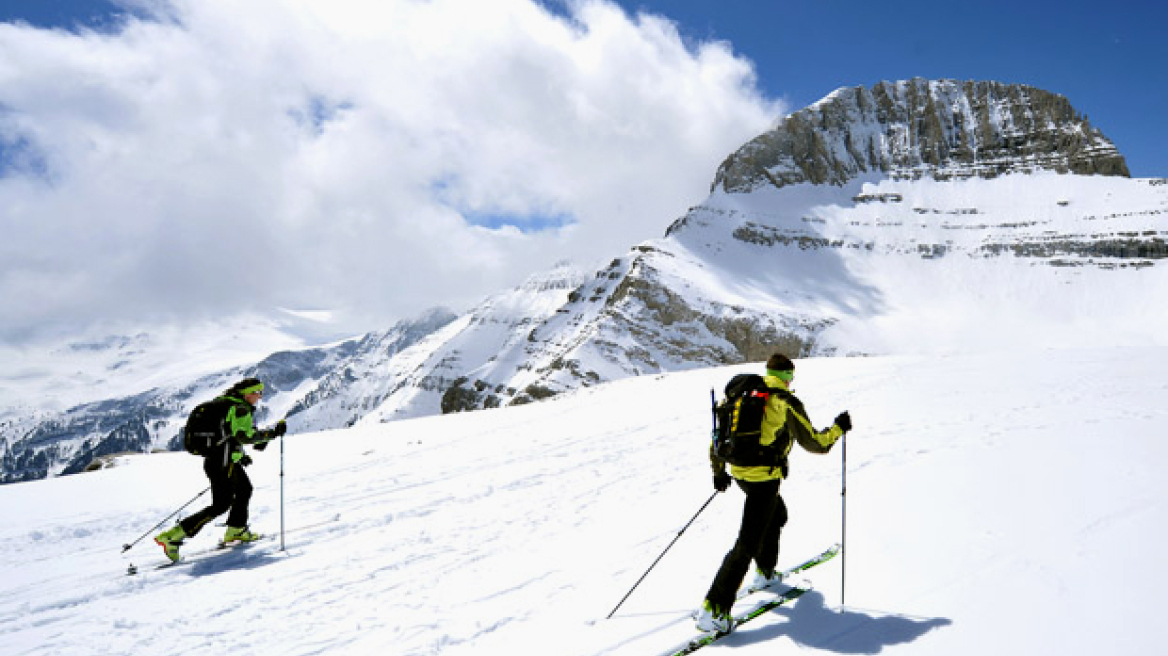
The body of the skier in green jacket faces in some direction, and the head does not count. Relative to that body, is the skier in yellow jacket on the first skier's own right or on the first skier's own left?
on the first skier's own right

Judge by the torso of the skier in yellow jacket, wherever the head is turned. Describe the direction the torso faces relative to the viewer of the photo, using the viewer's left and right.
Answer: facing away from the viewer and to the right of the viewer

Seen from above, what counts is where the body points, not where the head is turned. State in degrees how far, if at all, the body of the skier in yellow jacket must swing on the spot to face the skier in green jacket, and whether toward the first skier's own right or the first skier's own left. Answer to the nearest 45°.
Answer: approximately 135° to the first skier's own left

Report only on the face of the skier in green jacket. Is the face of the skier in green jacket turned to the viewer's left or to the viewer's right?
to the viewer's right

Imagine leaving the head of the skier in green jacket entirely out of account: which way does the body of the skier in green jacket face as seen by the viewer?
to the viewer's right
